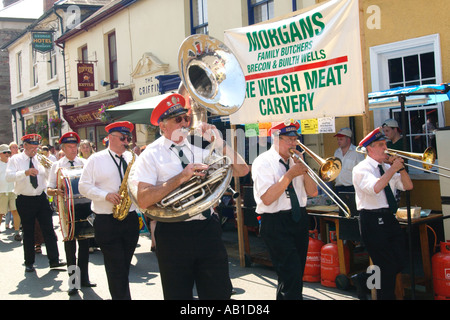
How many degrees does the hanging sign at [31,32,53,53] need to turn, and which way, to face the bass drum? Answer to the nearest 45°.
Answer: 0° — it already faces it

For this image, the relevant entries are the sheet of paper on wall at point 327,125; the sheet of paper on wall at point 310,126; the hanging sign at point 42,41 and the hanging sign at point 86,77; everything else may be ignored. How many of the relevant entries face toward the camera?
4

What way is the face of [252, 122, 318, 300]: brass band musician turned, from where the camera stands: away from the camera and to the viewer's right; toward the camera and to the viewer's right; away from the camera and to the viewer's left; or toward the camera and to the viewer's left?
toward the camera and to the viewer's right

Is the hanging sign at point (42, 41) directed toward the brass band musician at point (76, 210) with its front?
yes

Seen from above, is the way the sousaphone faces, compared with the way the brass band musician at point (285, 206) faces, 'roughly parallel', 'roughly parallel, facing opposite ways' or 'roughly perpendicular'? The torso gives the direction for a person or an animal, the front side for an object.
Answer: roughly parallel

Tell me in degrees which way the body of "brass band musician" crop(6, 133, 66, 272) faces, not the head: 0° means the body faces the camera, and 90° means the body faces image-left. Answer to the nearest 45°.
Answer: approximately 315°

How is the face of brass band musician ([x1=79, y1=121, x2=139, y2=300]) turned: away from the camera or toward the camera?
toward the camera

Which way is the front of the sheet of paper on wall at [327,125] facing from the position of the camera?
facing the viewer

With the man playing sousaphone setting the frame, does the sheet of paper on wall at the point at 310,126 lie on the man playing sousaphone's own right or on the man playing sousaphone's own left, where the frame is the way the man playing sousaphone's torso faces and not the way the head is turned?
on the man playing sousaphone's own left

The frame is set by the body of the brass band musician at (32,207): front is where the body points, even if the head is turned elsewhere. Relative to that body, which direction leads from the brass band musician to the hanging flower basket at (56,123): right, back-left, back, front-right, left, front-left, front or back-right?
back-left

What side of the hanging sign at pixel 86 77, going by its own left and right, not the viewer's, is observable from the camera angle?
front

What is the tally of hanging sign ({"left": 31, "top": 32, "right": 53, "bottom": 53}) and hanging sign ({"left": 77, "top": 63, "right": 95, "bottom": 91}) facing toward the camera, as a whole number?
2

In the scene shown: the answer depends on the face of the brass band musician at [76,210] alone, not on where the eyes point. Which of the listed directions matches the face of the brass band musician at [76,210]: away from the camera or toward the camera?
toward the camera

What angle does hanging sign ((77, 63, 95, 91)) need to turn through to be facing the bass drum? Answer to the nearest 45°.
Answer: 0° — it already faces it

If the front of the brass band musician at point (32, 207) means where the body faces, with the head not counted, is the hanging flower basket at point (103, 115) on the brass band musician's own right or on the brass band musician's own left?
on the brass band musician's own left

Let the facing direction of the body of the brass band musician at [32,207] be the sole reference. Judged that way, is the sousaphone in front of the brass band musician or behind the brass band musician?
in front
